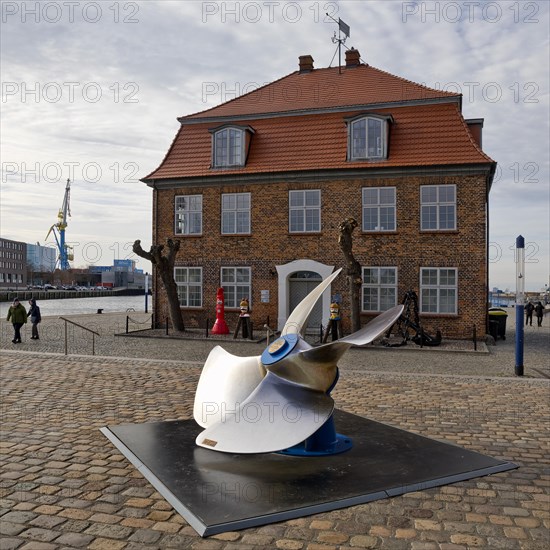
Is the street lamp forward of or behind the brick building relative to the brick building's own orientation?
forward

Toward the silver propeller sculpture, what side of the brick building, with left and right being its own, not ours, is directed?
front

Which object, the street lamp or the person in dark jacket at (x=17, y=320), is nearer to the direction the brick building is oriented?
the street lamp

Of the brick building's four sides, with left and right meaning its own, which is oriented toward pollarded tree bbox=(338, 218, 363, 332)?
front

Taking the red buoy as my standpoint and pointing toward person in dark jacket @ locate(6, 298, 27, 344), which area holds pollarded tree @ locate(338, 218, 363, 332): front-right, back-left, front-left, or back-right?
back-left

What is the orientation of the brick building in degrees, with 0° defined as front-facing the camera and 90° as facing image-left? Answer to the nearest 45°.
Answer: approximately 0°

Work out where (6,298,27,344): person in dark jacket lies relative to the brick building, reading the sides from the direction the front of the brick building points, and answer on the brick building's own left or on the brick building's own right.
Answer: on the brick building's own right

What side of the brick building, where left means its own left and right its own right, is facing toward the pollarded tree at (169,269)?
right

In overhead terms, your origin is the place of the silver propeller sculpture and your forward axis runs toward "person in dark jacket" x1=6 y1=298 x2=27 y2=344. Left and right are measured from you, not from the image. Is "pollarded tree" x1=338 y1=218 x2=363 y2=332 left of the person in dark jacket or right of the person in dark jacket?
right
